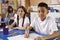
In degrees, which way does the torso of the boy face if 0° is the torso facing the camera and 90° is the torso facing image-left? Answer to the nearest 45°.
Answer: approximately 45°
